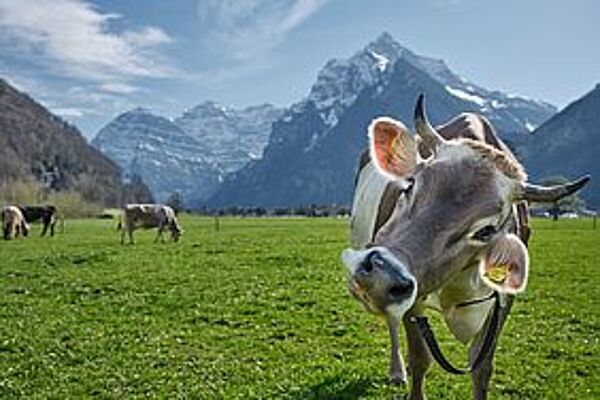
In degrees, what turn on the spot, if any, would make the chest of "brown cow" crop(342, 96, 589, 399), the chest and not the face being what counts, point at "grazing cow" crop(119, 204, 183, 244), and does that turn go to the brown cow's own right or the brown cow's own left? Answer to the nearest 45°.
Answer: approximately 135° to the brown cow's own right

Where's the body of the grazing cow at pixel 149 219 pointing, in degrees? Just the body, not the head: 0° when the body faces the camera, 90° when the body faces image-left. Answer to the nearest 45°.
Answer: approximately 270°

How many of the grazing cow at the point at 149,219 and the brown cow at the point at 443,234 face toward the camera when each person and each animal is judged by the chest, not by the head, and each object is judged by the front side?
1

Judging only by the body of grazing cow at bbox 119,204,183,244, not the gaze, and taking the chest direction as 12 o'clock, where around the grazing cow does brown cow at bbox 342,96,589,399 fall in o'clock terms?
The brown cow is roughly at 3 o'clock from the grazing cow.
